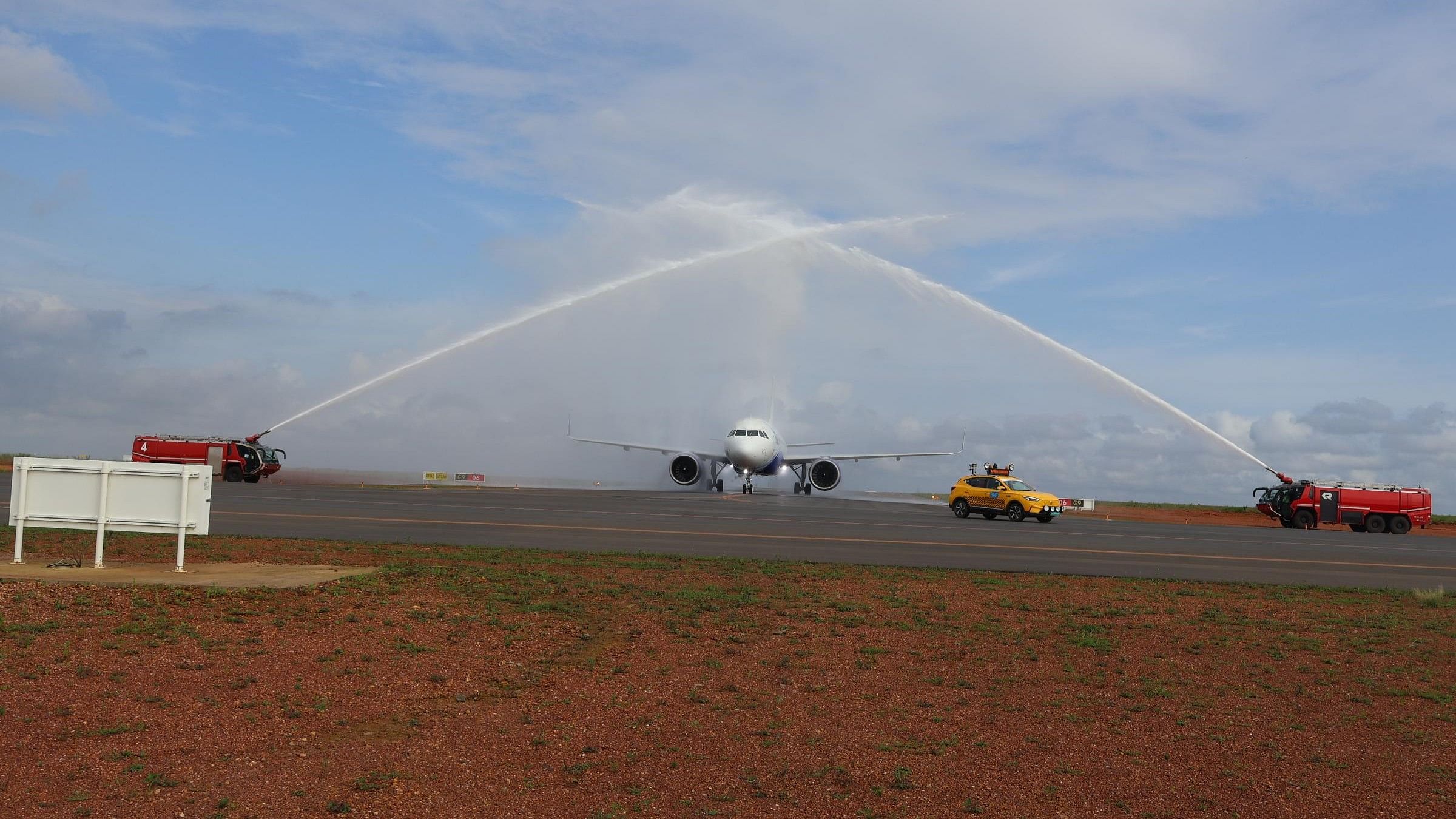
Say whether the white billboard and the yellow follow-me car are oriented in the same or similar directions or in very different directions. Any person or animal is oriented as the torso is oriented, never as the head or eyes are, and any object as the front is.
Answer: very different directions

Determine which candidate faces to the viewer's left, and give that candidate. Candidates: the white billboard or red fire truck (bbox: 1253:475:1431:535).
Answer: the red fire truck

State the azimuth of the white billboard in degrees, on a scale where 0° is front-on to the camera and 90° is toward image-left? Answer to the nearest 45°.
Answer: approximately 180°

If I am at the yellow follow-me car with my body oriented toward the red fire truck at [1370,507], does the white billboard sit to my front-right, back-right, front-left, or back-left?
back-right

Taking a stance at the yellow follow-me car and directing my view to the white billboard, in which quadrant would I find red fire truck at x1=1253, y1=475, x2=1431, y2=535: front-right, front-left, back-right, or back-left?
back-left

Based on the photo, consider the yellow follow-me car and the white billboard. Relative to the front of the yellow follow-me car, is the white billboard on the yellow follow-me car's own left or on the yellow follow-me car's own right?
on the yellow follow-me car's own right

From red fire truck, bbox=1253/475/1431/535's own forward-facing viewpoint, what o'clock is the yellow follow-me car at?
The yellow follow-me car is roughly at 11 o'clock from the red fire truck.

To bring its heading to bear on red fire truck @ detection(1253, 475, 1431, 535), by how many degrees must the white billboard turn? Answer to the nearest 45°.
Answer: approximately 90° to its right

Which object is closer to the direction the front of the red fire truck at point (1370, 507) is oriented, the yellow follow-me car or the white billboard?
the yellow follow-me car

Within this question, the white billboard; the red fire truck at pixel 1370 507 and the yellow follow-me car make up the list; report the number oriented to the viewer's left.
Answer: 1

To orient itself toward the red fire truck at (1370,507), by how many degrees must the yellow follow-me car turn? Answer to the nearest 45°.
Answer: approximately 45° to its left

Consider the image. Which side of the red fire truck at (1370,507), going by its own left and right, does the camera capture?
left

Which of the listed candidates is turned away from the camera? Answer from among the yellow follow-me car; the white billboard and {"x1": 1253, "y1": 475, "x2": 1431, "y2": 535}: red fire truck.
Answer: the white billboard

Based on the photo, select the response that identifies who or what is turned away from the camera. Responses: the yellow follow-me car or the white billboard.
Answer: the white billboard

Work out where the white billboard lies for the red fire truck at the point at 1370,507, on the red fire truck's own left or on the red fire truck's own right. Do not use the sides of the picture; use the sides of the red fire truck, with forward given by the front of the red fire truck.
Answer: on the red fire truck's own left
